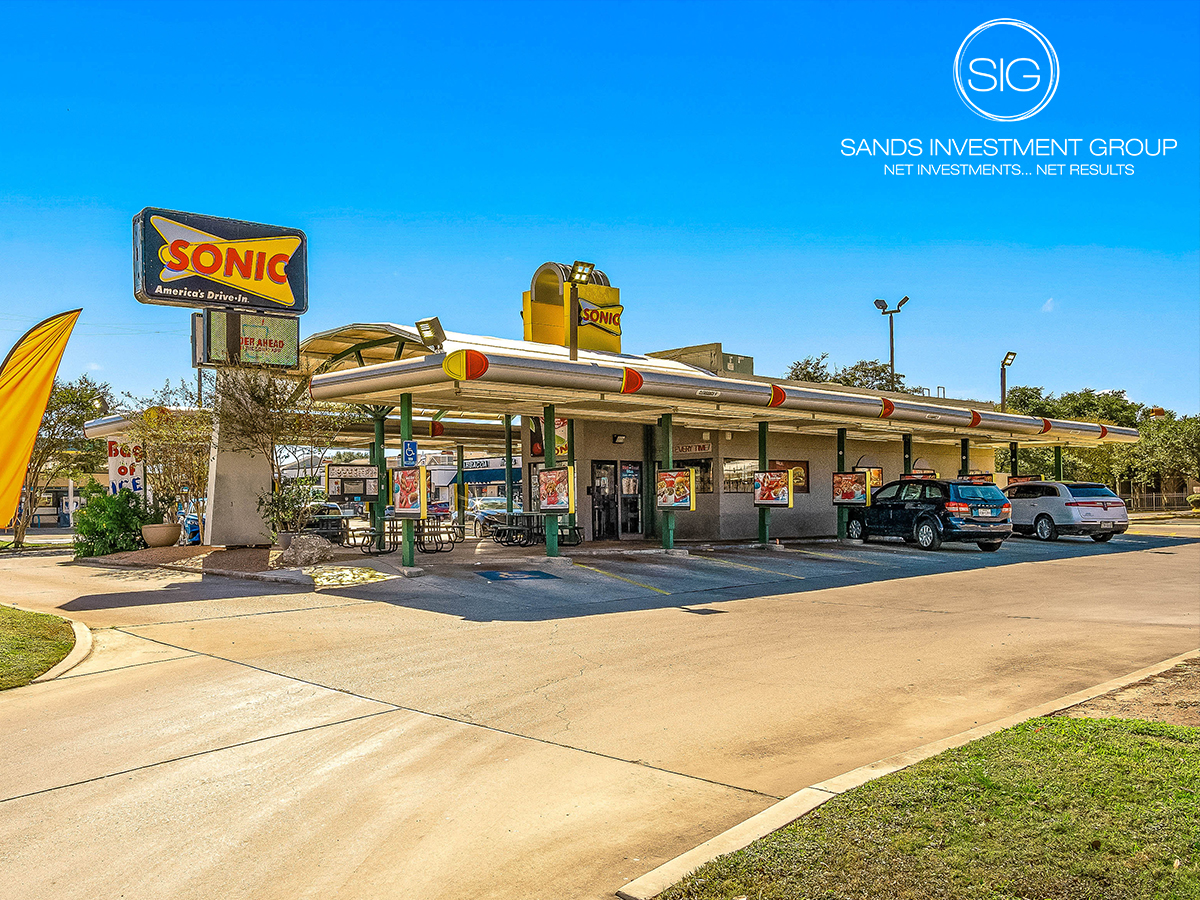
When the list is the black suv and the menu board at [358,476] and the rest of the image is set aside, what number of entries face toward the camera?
1

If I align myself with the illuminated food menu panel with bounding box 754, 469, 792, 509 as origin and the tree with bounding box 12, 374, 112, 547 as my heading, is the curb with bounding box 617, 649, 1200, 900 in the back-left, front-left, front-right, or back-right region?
back-left

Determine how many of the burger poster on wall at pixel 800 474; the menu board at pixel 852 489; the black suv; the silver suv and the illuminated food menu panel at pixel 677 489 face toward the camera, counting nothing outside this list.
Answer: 3

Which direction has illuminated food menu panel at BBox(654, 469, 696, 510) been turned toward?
toward the camera

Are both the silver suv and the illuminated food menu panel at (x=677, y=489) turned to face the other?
no

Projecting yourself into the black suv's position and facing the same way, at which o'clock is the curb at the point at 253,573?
The curb is roughly at 9 o'clock from the black suv.

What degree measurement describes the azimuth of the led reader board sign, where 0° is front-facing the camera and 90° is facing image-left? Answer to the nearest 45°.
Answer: approximately 315°

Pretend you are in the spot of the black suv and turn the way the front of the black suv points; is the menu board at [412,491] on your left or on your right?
on your left

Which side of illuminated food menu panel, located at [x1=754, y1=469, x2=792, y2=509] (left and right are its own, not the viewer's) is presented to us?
front

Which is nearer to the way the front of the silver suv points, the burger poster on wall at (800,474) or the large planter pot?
the burger poster on wall

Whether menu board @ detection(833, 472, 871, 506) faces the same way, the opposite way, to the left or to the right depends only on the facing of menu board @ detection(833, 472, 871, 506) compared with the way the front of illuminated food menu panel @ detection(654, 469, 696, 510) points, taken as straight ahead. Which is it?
the same way

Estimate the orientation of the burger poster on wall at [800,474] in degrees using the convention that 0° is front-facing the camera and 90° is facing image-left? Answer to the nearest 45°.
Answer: approximately 0°

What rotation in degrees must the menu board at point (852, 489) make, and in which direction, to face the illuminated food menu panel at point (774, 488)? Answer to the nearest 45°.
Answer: approximately 45° to its right

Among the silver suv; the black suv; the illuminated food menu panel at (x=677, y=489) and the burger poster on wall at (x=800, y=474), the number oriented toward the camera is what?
2

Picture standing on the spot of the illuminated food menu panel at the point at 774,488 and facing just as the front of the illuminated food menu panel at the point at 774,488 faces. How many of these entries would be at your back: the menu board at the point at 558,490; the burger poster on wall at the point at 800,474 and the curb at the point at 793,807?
1

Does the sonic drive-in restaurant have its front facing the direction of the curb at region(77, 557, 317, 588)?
no

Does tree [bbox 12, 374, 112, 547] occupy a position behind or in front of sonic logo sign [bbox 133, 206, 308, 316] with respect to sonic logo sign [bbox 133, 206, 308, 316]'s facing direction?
behind
